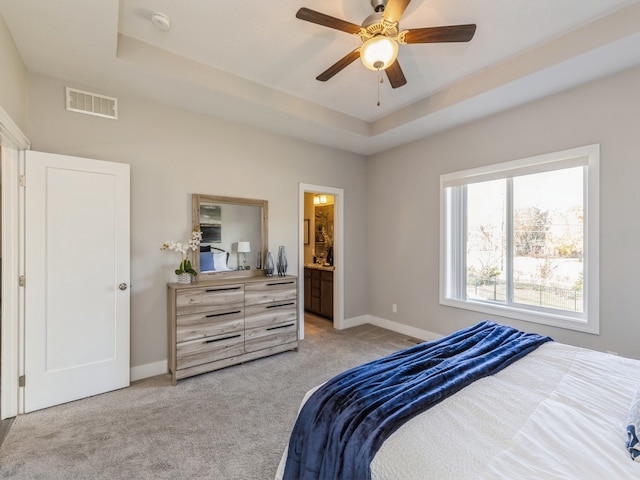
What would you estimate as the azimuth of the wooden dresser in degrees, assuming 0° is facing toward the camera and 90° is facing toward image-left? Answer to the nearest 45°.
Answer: approximately 315°

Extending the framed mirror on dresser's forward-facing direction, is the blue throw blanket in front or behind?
in front

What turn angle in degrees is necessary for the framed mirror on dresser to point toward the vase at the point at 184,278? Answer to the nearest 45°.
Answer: approximately 90° to its right

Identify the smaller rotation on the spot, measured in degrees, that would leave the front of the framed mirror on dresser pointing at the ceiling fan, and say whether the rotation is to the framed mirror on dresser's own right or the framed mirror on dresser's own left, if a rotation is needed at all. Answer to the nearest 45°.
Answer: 0° — it already faces it

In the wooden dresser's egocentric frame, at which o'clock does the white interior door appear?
The white interior door is roughly at 4 o'clock from the wooden dresser.

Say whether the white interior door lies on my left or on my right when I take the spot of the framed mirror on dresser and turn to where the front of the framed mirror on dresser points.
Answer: on my right

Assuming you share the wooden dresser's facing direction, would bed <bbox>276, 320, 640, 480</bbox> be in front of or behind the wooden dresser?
in front

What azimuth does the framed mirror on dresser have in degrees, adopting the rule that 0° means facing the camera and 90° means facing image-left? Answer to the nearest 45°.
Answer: approximately 315°
